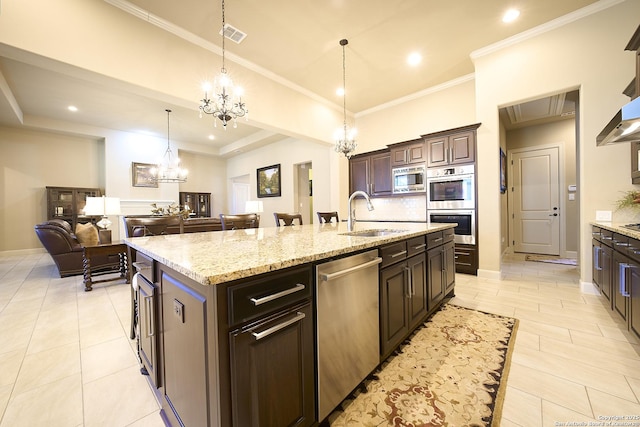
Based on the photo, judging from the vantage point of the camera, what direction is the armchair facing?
facing to the right of the viewer

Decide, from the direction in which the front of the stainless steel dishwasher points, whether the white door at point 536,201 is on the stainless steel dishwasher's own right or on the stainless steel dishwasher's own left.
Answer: on the stainless steel dishwasher's own left

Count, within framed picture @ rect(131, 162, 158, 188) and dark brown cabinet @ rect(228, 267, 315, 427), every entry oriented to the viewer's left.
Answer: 0

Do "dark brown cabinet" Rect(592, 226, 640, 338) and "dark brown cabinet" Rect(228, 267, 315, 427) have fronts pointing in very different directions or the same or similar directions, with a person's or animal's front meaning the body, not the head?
very different directions

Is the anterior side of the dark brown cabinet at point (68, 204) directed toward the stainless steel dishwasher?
yes

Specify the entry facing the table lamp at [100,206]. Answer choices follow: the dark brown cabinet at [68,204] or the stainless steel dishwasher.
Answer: the dark brown cabinet

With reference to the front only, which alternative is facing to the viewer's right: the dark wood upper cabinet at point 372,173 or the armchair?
the armchair

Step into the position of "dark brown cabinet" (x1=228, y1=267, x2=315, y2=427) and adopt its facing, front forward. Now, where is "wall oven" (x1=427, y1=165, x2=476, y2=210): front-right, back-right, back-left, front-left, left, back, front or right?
left
